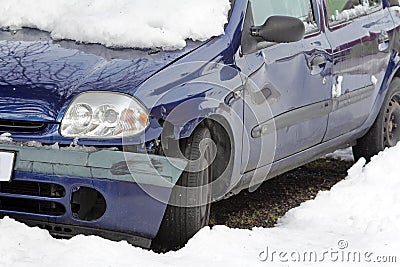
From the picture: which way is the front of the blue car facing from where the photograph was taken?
facing the viewer and to the left of the viewer
